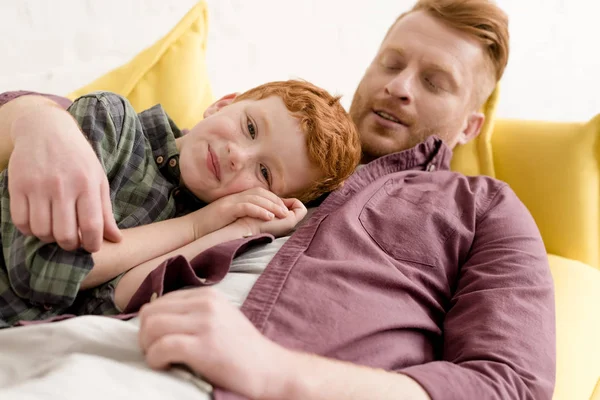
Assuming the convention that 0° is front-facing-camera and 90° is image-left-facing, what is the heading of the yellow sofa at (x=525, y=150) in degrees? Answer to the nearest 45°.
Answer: approximately 0°
